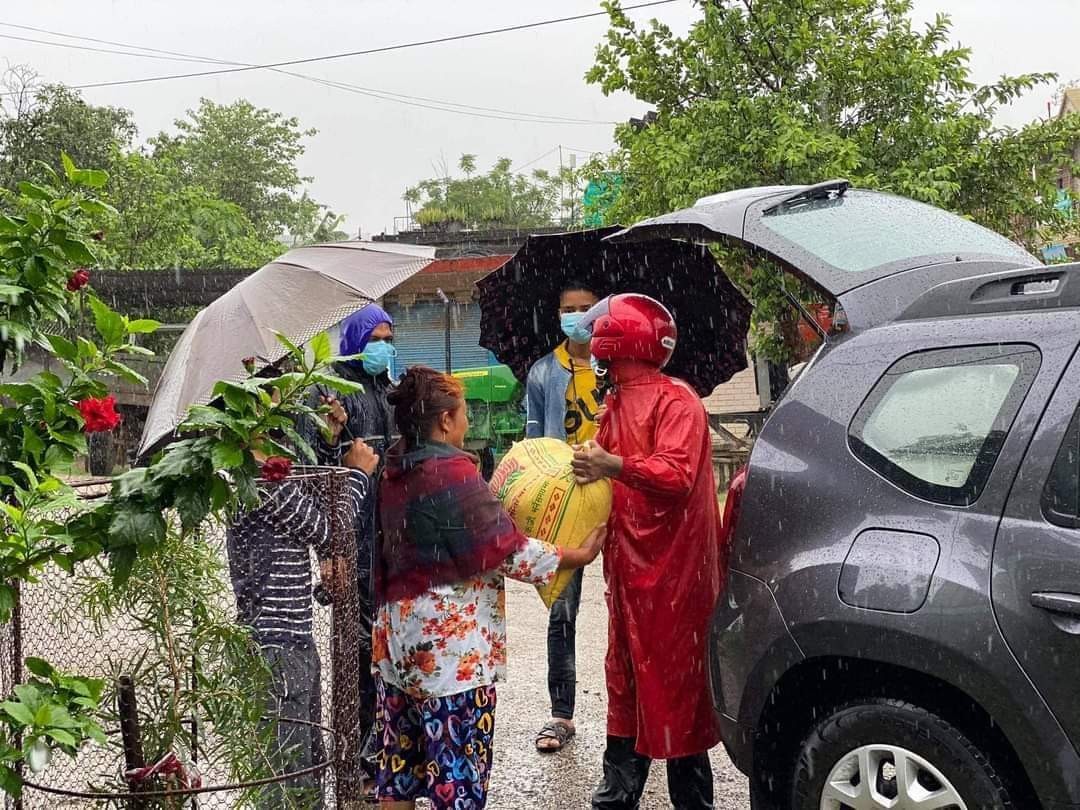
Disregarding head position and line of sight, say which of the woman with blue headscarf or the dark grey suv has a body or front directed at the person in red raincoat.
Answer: the woman with blue headscarf

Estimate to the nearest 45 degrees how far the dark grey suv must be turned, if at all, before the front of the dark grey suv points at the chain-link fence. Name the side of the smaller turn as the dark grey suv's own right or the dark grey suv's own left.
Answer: approximately 180°

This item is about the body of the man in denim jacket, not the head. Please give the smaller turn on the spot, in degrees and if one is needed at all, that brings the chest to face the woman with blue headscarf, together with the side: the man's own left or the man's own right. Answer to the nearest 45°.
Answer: approximately 45° to the man's own right

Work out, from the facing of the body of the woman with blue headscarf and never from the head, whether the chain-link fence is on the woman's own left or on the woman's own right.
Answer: on the woman's own right

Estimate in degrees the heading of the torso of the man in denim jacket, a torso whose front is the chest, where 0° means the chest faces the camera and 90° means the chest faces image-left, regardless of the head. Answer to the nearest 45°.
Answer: approximately 0°

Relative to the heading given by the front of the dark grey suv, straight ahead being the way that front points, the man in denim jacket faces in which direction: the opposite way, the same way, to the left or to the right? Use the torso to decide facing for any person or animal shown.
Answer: to the right

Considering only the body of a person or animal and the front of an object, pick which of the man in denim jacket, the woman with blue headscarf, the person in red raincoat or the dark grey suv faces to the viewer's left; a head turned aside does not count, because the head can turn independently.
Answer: the person in red raincoat

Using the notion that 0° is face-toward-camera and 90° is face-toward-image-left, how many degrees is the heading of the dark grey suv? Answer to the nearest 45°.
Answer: approximately 270°

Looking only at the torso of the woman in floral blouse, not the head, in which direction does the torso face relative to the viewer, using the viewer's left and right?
facing away from the viewer and to the right of the viewer

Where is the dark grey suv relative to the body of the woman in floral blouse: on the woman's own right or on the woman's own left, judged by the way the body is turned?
on the woman's own right

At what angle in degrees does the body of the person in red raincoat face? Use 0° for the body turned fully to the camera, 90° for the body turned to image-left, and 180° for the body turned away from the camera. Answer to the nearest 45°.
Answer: approximately 90°
